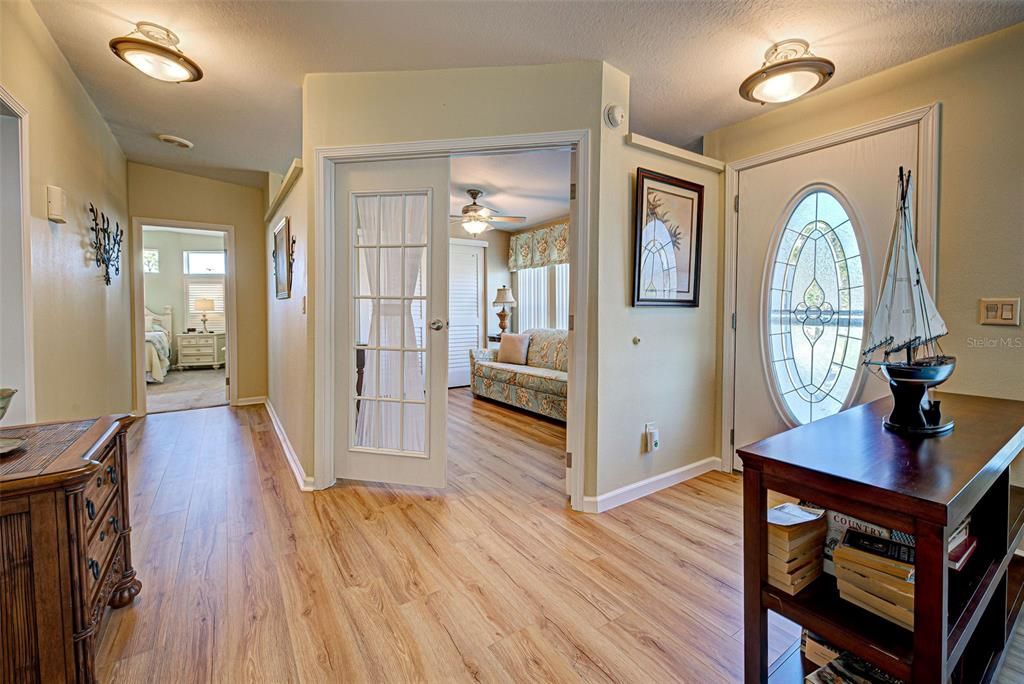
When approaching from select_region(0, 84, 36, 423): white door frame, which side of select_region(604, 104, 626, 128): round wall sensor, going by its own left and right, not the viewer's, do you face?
right

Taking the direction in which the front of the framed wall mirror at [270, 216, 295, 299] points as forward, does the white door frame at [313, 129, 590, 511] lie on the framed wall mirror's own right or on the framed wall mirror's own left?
on the framed wall mirror's own left

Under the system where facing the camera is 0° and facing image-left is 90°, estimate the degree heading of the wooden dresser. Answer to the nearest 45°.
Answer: approximately 270°

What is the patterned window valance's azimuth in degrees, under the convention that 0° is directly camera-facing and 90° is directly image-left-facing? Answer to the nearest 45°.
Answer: approximately 45°

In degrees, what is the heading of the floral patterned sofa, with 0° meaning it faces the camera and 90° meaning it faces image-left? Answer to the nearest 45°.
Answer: approximately 45°

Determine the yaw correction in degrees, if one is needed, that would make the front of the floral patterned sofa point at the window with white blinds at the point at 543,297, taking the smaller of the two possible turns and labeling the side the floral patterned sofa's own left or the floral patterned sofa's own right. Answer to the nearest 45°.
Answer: approximately 135° to the floral patterned sofa's own right

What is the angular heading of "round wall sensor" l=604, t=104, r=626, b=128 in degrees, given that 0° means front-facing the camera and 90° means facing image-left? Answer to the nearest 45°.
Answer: approximately 315°

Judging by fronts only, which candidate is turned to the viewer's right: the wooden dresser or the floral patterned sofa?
the wooden dresser

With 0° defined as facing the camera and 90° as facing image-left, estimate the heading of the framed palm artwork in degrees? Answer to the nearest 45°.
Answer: approximately 315°
